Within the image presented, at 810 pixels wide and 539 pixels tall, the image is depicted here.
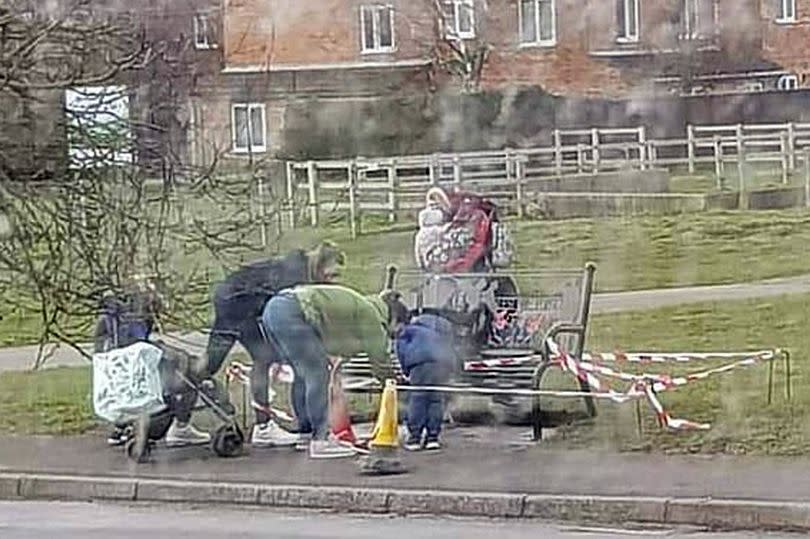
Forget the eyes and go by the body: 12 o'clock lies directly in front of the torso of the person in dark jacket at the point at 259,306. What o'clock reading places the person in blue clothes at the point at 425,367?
The person in blue clothes is roughly at 1 o'clock from the person in dark jacket.

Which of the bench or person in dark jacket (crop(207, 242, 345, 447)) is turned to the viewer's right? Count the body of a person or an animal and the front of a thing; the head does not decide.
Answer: the person in dark jacket

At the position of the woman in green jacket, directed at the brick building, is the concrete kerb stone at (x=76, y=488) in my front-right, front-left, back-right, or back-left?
back-left

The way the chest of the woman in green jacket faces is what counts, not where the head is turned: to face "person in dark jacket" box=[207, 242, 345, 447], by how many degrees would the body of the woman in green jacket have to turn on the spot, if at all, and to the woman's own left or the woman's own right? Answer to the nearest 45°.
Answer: approximately 135° to the woman's own left

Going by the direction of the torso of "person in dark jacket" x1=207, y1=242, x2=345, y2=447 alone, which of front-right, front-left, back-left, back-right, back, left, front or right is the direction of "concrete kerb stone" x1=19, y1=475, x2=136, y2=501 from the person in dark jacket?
back-right

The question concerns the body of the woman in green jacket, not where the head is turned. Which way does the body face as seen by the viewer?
to the viewer's right

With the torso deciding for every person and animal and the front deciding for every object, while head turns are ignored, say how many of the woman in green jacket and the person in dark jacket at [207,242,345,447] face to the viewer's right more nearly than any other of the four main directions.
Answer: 2

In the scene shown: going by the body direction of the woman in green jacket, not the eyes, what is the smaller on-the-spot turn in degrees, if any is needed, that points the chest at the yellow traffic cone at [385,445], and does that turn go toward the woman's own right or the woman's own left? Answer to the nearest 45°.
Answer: approximately 45° to the woman's own right

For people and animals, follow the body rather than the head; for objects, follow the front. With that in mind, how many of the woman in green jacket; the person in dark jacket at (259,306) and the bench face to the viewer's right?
2

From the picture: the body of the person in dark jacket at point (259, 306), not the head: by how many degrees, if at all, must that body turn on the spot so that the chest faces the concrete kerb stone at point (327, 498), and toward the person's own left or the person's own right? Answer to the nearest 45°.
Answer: approximately 90° to the person's own right

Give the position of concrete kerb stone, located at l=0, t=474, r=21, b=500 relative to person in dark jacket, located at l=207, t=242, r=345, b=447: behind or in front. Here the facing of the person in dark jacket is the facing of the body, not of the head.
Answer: behind

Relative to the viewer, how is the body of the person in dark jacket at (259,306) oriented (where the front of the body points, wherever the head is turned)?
to the viewer's right

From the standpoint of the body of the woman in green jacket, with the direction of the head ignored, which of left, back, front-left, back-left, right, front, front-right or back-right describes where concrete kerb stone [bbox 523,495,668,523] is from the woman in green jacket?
front-right
